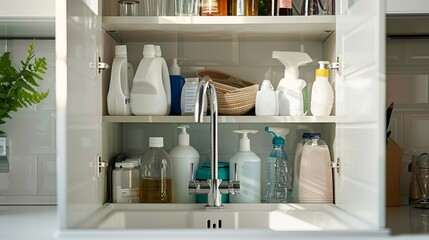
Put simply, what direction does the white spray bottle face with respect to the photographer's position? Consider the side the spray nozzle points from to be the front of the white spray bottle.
facing to the left of the viewer

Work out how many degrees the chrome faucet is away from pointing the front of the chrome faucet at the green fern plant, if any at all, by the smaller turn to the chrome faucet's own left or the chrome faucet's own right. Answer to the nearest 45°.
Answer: approximately 45° to the chrome faucet's own right

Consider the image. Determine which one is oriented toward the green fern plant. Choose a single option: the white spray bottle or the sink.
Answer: the white spray bottle

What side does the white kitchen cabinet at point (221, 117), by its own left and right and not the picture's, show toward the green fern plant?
right

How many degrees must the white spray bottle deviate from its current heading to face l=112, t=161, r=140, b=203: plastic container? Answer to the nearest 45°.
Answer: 0° — it already faces it

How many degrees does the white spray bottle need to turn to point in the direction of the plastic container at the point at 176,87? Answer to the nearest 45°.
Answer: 0° — it already faces it

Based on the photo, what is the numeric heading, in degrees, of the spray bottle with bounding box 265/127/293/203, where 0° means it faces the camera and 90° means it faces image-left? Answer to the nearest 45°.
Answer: approximately 90°
